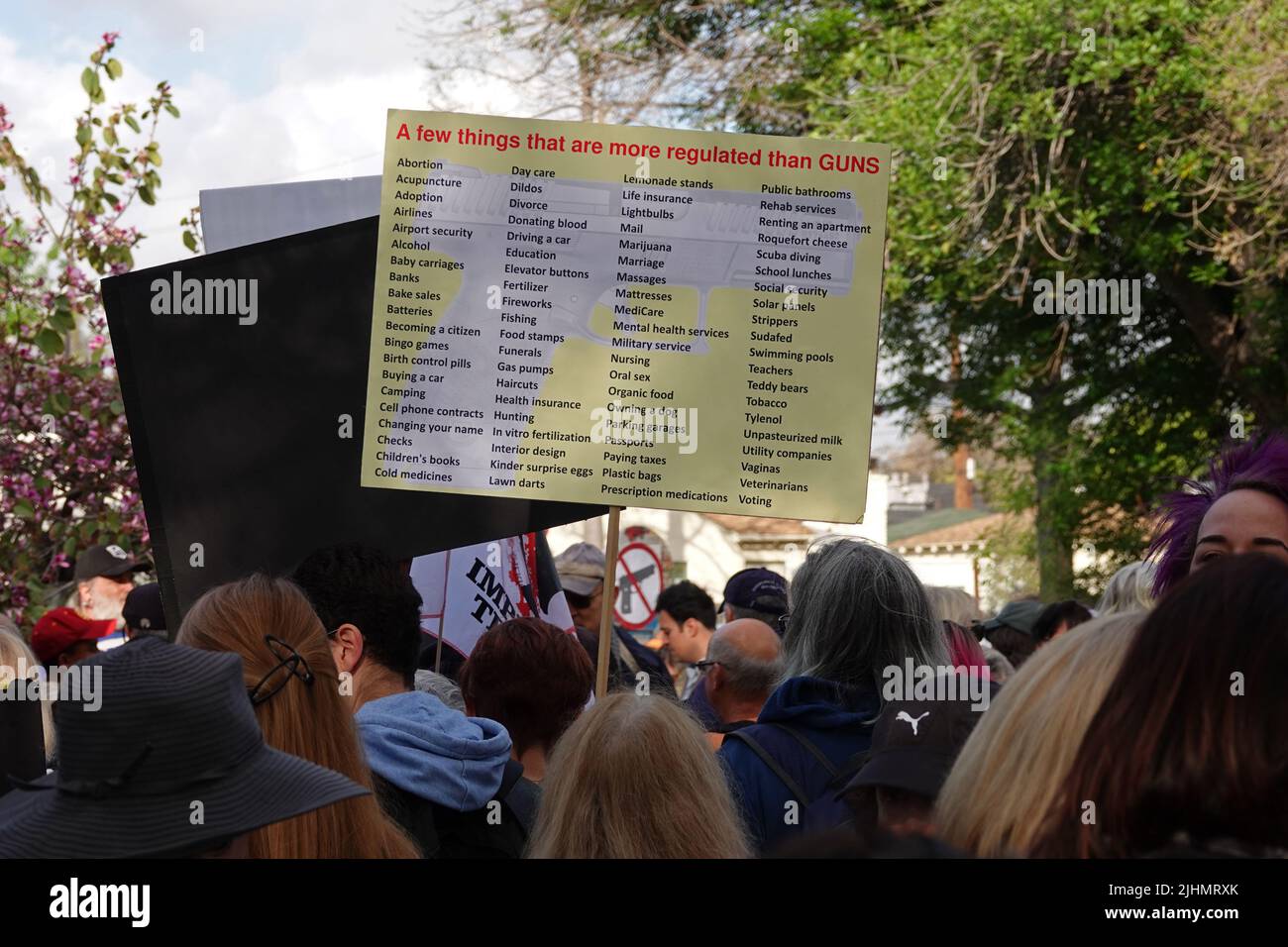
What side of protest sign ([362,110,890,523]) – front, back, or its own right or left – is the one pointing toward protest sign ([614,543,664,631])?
back

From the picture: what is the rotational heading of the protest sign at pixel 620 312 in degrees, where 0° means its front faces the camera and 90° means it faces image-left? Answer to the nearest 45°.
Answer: approximately 0°
